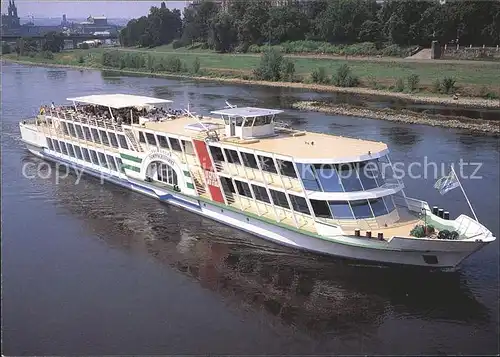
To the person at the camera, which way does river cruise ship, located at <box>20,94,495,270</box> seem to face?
facing the viewer and to the right of the viewer
